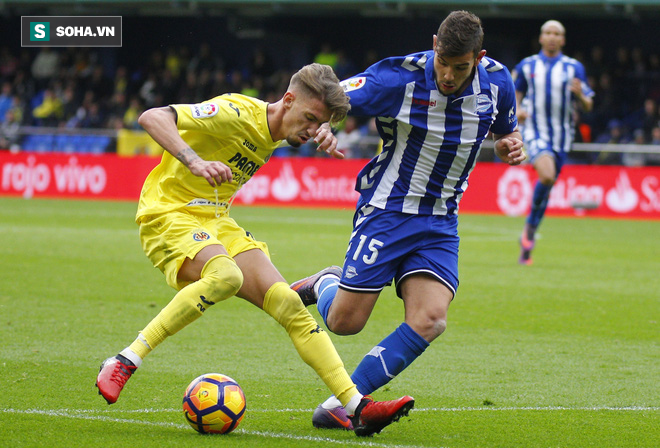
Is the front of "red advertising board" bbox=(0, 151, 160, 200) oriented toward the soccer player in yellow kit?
yes

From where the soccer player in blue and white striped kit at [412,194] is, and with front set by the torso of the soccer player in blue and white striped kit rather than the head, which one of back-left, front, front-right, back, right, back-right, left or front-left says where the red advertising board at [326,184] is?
back

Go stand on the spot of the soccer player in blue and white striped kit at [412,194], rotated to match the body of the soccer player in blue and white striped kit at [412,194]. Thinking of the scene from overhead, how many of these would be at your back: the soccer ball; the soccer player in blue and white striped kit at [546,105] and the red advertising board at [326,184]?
2

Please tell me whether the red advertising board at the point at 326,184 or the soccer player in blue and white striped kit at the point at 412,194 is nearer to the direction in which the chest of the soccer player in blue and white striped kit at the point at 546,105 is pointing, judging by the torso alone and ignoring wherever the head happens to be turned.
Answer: the soccer player in blue and white striped kit

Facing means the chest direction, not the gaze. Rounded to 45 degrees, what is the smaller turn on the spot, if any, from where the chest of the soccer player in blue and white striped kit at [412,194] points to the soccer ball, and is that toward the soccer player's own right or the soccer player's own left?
approximately 45° to the soccer player's own right

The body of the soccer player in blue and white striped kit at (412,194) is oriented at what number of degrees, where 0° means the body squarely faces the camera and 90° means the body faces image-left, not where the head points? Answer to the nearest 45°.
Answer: approximately 0°

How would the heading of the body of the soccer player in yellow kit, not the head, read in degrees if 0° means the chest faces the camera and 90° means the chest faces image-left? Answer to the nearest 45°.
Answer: approximately 315°

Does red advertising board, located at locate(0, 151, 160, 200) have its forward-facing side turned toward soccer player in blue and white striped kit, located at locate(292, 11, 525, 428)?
yes
